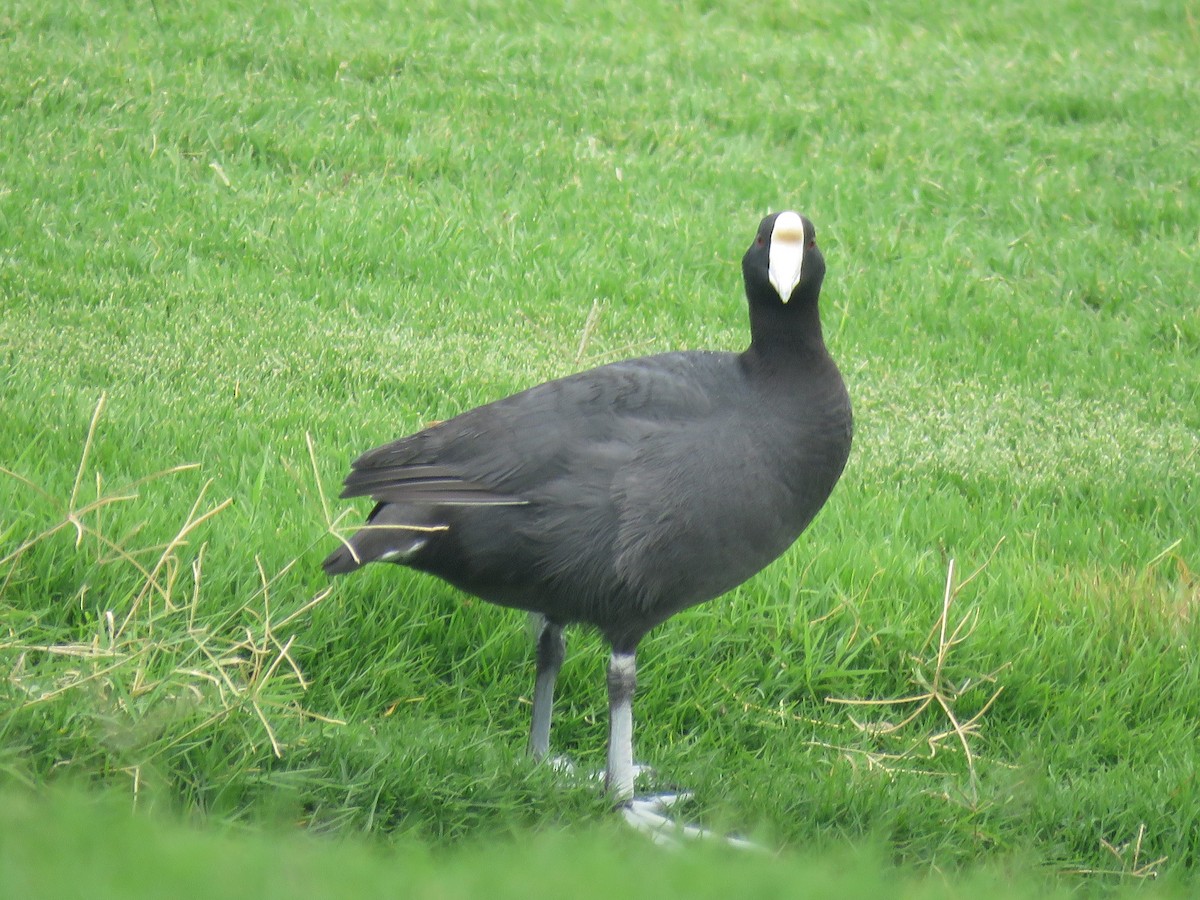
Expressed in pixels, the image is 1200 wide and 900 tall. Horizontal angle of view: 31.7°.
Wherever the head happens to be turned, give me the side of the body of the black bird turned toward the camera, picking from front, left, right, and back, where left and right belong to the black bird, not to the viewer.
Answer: right
